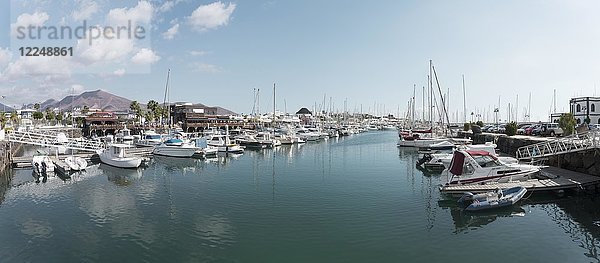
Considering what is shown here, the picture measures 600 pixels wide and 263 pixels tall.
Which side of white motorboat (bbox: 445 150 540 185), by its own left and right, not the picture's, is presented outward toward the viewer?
right

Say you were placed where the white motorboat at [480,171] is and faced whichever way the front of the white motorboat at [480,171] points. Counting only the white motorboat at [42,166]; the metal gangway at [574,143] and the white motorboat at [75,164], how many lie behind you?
2

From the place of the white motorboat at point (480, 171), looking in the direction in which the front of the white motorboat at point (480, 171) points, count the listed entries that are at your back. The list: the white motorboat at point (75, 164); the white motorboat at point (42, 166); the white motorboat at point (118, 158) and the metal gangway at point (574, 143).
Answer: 3

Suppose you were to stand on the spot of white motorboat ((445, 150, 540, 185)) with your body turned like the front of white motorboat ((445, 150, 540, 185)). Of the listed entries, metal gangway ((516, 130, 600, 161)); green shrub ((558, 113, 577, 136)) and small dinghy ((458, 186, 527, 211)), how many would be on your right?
1

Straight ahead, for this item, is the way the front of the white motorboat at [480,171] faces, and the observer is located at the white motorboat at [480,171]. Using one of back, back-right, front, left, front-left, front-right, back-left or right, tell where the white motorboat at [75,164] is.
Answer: back

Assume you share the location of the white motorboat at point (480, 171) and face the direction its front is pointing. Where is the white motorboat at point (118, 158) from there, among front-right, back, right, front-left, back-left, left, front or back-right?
back

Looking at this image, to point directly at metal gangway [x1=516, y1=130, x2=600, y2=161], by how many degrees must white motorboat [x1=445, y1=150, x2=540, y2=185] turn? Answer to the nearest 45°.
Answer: approximately 45° to its left

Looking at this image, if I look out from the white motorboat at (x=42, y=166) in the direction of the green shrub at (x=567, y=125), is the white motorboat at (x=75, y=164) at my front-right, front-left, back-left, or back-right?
front-left

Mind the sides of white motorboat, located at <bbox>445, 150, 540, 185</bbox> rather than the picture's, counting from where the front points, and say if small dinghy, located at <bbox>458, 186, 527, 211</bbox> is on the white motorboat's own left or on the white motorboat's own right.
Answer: on the white motorboat's own right

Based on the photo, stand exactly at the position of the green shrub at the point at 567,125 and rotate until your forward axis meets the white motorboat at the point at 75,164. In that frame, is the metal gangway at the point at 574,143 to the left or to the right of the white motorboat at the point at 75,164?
left

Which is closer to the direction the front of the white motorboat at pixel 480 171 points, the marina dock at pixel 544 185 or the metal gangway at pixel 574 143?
the marina dock
